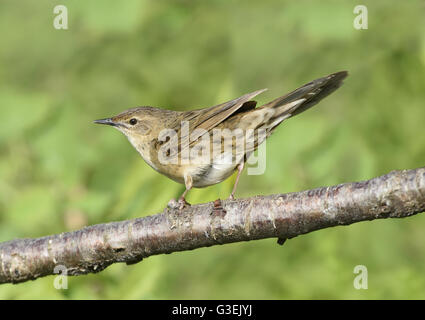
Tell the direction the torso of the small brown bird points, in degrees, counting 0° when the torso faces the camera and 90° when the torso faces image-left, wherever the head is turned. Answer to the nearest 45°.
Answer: approximately 90°
